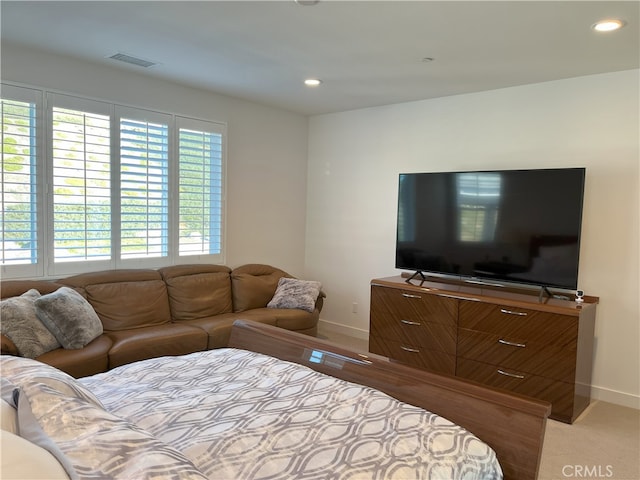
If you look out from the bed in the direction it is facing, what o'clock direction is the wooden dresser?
The wooden dresser is roughly at 12 o'clock from the bed.

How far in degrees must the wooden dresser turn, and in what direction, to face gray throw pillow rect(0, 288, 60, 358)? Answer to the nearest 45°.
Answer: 0° — it already faces it

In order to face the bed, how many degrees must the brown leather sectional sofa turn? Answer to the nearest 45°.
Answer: approximately 45° to its right

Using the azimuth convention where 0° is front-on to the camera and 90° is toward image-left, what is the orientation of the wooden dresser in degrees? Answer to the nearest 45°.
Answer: approximately 45°

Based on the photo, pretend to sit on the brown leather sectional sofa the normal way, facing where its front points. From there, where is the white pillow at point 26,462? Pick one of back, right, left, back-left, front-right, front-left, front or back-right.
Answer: front-right

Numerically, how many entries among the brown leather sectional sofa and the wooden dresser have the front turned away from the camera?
0

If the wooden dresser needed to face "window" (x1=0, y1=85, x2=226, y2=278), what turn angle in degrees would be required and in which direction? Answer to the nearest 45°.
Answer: approximately 45° to its right

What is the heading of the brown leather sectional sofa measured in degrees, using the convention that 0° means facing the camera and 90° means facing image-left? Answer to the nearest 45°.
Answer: approximately 315°

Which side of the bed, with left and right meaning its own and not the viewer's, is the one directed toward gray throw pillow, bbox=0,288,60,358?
left

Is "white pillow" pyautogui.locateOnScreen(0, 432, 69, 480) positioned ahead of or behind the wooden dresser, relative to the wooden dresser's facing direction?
ahead

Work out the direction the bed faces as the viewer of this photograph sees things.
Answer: facing away from the viewer and to the right of the viewer

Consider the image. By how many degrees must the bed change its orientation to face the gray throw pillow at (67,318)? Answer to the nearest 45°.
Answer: approximately 90° to its left

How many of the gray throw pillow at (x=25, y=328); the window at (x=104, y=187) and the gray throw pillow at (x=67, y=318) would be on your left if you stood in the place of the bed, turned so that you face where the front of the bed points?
3

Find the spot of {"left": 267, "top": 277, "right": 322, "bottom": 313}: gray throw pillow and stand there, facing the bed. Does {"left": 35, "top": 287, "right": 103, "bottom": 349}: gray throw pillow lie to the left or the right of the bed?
right
